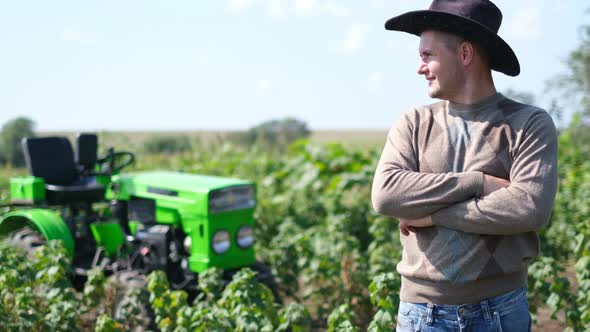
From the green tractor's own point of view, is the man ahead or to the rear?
ahead

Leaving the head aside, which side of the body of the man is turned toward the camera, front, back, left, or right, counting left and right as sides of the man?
front

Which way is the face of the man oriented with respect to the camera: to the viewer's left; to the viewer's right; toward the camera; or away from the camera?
to the viewer's left

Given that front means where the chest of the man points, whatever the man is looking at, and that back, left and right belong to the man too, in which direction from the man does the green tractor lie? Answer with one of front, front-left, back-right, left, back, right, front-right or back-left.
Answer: back-right

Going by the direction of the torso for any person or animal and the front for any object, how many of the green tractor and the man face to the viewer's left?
0

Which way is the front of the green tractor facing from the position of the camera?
facing the viewer and to the right of the viewer
